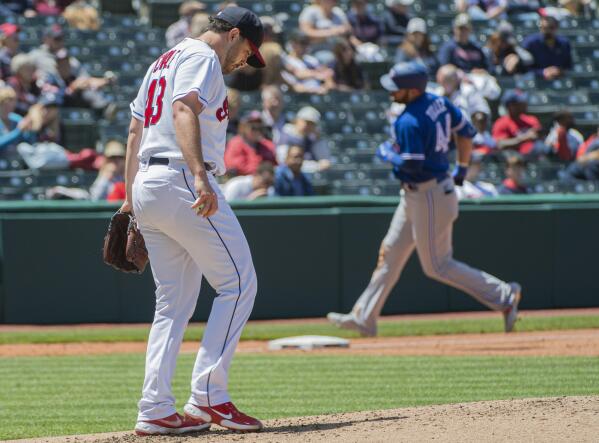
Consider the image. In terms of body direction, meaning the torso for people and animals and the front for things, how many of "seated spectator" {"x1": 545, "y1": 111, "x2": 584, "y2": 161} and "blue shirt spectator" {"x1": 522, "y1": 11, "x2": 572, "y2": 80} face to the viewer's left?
0

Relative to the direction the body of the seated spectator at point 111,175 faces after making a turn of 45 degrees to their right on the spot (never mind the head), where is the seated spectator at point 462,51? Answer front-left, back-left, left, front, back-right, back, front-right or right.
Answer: back

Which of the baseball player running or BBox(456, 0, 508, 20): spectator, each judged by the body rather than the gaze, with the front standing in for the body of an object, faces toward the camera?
the spectator

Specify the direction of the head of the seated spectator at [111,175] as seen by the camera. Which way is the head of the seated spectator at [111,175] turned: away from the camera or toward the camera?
toward the camera

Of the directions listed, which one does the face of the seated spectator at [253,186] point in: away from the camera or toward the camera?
toward the camera

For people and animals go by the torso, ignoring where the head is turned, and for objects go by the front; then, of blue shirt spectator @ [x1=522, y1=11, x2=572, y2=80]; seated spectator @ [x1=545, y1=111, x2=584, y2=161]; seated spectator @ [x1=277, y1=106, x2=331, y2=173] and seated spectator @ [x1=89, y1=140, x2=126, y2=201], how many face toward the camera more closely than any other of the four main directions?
4

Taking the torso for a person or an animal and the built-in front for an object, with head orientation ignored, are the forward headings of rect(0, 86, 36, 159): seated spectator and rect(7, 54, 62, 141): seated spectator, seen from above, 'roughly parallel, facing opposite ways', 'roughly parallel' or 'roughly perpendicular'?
roughly parallel

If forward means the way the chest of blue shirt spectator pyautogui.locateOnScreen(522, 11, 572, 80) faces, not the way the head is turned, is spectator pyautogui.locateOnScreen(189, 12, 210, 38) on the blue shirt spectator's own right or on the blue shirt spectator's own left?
on the blue shirt spectator's own right

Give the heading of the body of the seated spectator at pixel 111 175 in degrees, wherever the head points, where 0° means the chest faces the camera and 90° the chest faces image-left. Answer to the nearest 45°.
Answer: approximately 0°

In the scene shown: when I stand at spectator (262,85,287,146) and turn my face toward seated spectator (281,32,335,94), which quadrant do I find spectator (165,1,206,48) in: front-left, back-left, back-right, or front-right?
front-left

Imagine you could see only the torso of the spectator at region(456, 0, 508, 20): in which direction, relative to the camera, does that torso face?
toward the camera

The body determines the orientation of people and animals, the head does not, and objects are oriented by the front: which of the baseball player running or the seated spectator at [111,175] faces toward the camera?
the seated spectator

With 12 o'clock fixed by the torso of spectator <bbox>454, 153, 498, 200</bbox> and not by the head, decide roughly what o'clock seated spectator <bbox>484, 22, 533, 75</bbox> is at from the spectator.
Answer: The seated spectator is roughly at 6 o'clock from the spectator.

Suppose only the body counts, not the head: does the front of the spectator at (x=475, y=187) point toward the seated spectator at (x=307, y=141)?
no

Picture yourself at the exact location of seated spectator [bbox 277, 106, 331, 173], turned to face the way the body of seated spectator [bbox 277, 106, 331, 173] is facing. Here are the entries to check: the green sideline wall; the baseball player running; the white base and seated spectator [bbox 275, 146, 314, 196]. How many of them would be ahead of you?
4

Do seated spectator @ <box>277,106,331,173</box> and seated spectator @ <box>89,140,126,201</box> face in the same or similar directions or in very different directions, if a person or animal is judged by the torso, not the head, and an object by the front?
same or similar directions

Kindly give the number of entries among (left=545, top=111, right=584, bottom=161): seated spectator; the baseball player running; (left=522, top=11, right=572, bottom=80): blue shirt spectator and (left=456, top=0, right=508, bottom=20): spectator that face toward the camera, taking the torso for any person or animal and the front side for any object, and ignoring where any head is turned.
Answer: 3
